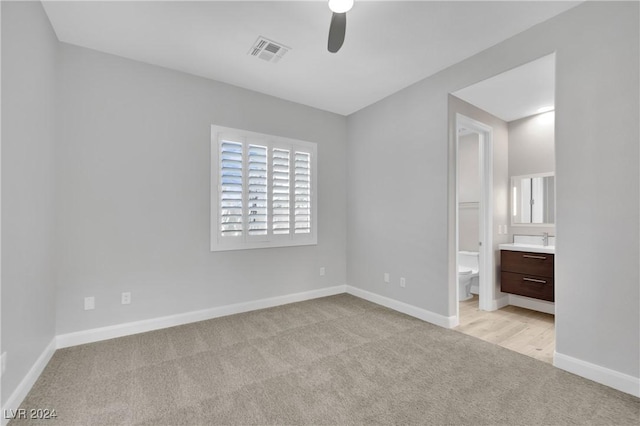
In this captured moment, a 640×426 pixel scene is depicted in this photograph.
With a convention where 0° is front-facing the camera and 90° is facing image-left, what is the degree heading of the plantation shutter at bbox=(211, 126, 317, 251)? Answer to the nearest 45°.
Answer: approximately 315°

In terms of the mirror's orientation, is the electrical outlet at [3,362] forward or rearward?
forward

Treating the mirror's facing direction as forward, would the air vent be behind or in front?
in front

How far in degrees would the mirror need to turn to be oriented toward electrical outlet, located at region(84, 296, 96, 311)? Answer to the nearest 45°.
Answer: approximately 45° to its right

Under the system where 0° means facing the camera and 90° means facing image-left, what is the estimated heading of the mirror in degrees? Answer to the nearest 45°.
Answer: approximately 0°

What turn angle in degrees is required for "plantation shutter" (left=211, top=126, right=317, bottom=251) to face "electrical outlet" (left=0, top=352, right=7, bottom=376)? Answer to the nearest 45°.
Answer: approximately 90° to its right

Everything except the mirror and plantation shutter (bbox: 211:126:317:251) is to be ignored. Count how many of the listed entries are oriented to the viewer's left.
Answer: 0

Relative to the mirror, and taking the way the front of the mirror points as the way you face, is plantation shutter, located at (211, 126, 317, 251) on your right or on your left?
on your right
